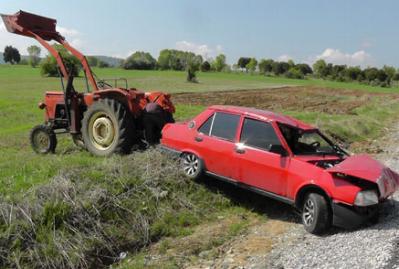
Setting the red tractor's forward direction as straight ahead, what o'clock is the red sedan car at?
The red sedan car is roughly at 6 o'clock from the red tractor.

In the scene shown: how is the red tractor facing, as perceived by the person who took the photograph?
facing away from the viewer and to the left of the viewer

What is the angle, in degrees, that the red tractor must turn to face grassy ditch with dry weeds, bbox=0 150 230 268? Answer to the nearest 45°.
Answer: approximately 135° to its left

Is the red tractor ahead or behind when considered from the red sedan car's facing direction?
behind

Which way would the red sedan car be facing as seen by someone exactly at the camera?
facing the viewer and to the right of the viewer
